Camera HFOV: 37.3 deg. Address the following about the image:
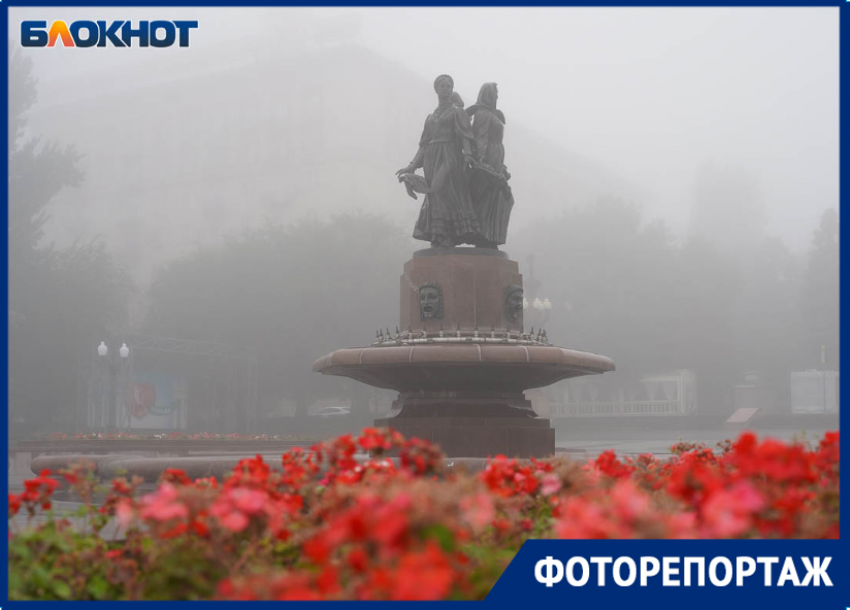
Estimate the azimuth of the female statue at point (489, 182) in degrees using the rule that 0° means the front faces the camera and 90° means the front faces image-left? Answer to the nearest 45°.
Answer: approximately 315°

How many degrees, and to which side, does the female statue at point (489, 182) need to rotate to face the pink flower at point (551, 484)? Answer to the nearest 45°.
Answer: approximately 45° to its right

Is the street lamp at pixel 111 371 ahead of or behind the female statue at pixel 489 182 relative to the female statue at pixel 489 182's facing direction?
behind

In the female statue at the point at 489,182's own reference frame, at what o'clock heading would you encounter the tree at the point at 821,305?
The tree is roughly at 8 o'clock from the female statue.

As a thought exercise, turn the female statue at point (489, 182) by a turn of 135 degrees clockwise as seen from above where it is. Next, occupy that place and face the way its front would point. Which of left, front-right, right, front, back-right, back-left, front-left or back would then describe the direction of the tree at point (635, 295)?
right

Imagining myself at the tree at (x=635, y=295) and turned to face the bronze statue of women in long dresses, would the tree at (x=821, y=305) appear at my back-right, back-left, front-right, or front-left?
back-left
